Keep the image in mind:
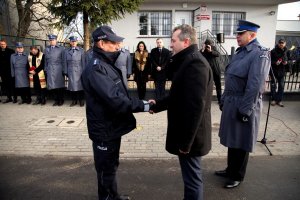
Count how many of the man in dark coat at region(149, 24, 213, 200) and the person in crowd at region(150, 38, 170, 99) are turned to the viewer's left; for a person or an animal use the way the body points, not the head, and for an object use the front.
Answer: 1

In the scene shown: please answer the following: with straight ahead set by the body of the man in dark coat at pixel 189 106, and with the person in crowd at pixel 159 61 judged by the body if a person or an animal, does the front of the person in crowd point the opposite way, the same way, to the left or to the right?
to the left

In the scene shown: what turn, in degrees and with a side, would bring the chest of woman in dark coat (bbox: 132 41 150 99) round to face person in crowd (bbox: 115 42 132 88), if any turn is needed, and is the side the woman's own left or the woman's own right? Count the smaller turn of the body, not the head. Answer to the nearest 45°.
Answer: approximately 45° to the woman's own right

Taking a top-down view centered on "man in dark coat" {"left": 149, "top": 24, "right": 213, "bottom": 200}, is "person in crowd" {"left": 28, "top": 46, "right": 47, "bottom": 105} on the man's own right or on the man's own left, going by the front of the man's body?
on the man's own right

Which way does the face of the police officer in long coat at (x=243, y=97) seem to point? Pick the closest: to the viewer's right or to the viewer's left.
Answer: to the viewer's left

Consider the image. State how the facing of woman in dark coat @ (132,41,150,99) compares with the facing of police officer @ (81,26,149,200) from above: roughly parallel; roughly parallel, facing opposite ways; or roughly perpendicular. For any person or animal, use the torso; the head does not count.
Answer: roughly perpendicular

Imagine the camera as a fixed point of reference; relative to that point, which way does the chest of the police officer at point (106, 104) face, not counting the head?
to the viewer's right

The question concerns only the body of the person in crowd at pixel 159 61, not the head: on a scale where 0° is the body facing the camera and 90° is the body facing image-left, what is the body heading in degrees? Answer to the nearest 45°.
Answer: approximately 0°

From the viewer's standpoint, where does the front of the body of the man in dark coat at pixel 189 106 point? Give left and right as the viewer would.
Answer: facing to the left of the viewer

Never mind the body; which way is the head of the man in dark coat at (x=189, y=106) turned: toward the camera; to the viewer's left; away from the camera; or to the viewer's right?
to the viewer's left

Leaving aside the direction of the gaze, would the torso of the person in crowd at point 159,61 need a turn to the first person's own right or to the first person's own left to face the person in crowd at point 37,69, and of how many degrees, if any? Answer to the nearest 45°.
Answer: approximately 90° to the first person's own right

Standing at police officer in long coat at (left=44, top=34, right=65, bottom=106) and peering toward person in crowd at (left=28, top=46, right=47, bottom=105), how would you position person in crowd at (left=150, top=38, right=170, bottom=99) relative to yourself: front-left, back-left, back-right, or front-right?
back-right
